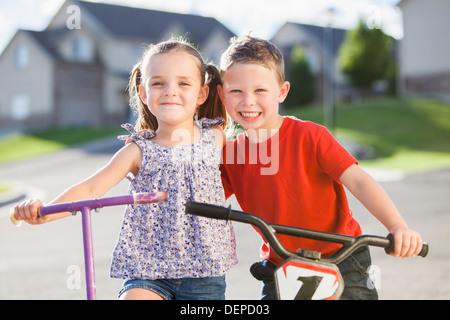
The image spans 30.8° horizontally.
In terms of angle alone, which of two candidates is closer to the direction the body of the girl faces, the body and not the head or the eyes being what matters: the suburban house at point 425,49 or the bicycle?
the bicycle

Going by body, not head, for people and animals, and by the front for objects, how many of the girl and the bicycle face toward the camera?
2

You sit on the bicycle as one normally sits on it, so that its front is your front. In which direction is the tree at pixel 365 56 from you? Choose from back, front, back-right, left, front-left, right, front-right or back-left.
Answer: back

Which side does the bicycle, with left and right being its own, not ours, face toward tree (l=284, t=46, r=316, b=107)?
back

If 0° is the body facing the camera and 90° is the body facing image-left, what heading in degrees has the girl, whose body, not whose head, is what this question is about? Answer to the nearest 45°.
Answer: approximately 0°

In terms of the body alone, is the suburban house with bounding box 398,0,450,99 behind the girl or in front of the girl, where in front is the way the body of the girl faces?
behind

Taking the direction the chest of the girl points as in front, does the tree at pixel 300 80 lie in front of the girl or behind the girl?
behind
